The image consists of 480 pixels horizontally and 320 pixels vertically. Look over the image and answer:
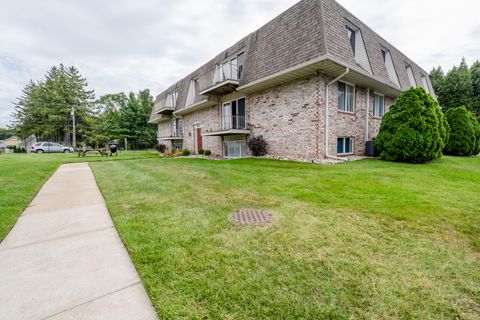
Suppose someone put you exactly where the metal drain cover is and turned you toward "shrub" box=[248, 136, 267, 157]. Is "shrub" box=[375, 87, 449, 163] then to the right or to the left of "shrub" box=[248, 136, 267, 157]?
right

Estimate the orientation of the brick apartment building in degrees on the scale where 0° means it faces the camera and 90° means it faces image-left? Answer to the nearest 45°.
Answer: approximately 45°

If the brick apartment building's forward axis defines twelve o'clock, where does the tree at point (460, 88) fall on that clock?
The tree is roughly at 6 o'clock from the brick apartment building.

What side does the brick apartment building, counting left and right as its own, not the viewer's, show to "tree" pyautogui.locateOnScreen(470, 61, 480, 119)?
back

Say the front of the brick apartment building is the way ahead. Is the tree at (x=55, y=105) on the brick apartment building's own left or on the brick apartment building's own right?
on the brick apartment building's own right

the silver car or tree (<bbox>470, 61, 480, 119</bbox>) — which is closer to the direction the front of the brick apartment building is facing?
the silver car
